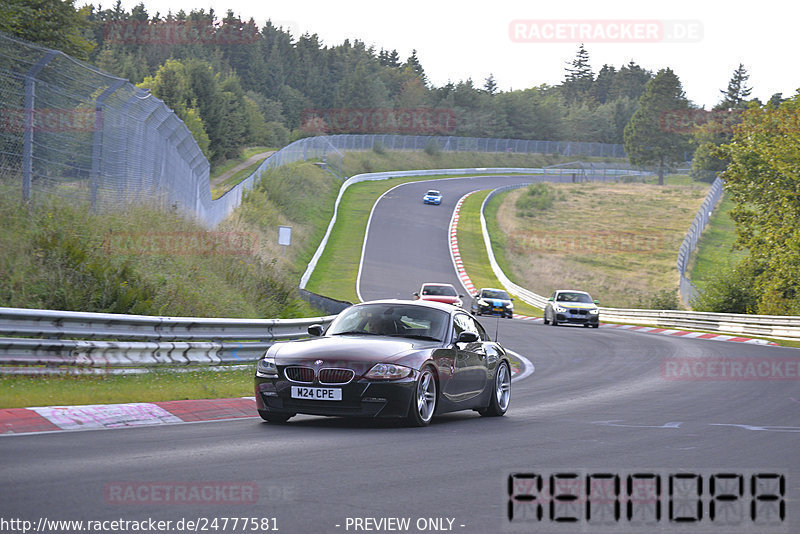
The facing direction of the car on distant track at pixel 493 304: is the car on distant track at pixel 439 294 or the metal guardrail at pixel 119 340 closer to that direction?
the metal guardrail

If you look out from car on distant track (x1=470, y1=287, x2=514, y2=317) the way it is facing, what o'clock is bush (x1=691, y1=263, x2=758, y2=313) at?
The bush is roughly at 10 o'clock from the car on distant track.

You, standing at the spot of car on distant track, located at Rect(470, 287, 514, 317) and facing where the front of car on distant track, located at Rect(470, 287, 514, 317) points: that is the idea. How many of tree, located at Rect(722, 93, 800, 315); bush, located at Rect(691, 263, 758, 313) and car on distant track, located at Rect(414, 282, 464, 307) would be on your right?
1

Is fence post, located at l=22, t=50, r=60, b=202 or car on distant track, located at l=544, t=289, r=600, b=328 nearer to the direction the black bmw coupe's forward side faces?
the fence post

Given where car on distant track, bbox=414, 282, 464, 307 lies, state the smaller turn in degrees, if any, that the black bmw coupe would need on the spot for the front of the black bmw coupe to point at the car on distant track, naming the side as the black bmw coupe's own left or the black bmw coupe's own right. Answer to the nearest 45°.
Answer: approximately 135° to the black bmw coupe's own right

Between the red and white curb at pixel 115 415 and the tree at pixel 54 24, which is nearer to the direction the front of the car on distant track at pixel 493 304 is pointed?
the red and white curb

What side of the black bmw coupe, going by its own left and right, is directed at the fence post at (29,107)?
right

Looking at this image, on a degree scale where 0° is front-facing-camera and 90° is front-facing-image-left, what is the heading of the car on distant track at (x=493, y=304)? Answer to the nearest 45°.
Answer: approximately 315°

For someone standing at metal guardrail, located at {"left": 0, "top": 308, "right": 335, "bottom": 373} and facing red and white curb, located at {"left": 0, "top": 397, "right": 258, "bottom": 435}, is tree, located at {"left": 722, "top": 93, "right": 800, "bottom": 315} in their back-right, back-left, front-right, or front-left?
back-left

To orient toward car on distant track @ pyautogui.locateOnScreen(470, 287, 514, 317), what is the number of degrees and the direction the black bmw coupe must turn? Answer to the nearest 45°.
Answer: approximately 135° to its right

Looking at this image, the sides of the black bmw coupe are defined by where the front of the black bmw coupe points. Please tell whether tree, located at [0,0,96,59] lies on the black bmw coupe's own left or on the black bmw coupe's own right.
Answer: on the black bmw coupe's own right
